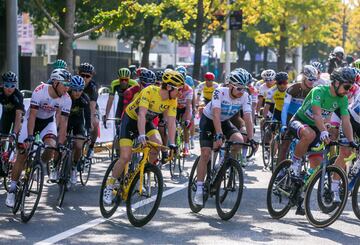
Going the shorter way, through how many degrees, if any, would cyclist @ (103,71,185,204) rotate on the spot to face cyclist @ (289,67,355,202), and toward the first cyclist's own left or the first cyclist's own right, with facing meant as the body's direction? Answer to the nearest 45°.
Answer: approximately 45° to the first cyclist's own left

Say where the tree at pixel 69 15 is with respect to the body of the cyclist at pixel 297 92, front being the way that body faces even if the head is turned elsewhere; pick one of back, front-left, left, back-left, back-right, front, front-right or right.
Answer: back

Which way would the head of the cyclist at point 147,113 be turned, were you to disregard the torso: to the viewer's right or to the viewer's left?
to the viewer's right

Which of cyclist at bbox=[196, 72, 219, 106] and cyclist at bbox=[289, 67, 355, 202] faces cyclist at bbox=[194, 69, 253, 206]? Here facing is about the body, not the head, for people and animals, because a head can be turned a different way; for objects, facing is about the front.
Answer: cyclist at bbox=[196, 72, 219, 106]

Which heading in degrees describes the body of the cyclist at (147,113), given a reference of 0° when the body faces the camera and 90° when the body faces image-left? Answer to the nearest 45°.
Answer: approximately 315°

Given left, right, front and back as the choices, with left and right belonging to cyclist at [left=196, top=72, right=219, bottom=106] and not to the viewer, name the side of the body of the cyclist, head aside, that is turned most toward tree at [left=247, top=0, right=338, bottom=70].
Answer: back

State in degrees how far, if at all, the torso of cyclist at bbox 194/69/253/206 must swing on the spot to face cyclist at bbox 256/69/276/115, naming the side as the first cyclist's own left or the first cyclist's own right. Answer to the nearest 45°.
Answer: approximately 135° to the first cyclist's own left

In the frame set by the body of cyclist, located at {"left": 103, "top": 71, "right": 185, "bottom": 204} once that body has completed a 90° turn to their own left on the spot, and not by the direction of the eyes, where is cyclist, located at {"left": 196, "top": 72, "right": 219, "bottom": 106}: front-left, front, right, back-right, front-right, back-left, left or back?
front-left
